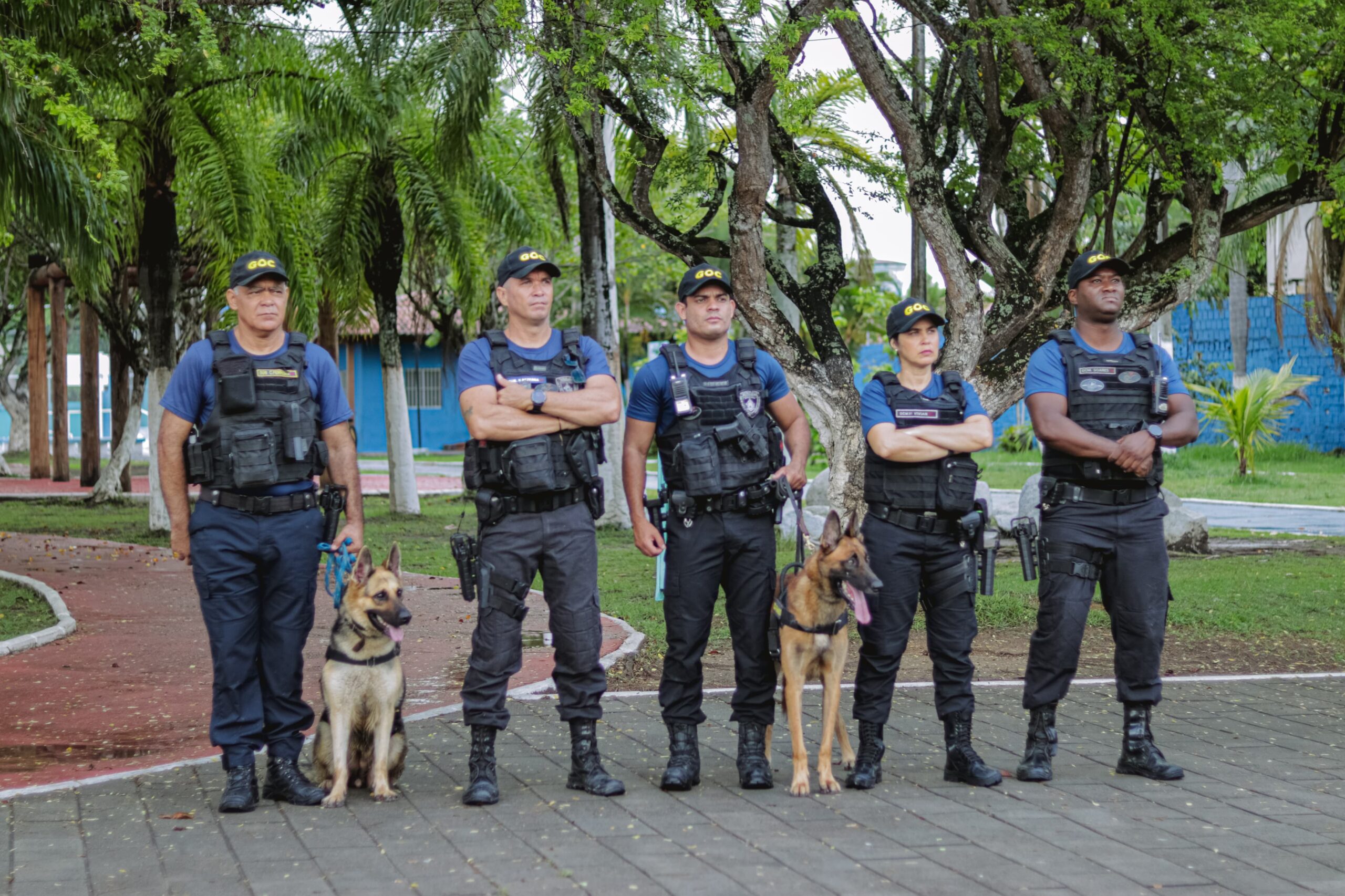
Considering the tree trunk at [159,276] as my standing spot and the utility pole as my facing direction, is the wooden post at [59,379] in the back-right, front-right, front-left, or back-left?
front-left

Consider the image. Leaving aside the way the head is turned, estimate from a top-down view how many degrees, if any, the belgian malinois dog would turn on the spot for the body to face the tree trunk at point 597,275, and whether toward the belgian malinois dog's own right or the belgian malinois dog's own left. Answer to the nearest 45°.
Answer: approximately 180°

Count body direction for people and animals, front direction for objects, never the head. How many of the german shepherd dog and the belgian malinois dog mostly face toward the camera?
2

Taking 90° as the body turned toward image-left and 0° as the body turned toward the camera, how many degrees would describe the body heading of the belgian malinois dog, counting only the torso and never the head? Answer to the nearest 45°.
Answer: approximately 0°

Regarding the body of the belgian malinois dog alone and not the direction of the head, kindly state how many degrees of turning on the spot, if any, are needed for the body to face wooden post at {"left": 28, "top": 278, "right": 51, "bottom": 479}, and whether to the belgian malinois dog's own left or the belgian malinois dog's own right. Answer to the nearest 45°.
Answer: approximately 135° to the belgian malinois dog's own right

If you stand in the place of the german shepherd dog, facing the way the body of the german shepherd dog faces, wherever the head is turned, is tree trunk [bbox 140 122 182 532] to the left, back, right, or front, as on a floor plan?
back

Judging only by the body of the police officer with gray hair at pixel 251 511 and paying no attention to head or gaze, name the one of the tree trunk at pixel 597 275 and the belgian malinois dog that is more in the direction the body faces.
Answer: the belgian malinois dog

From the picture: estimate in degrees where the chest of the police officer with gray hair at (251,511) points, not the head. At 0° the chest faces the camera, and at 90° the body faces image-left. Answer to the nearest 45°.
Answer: approximately 0°
